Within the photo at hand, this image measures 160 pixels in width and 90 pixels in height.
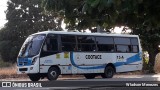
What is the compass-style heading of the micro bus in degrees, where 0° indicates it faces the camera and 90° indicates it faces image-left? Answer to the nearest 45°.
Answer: approximately 45°
